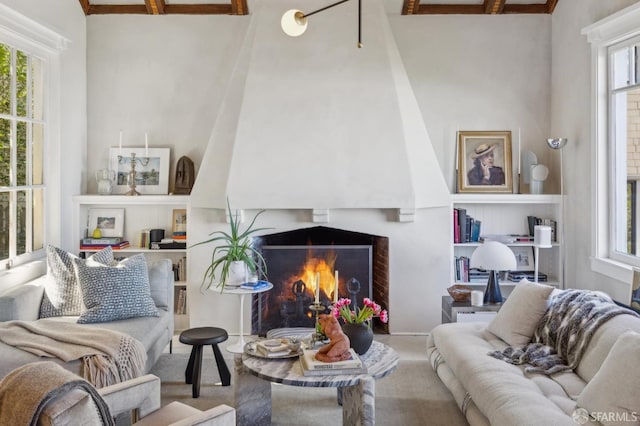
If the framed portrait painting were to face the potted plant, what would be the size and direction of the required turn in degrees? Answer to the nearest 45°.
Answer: approximately 45° to its right

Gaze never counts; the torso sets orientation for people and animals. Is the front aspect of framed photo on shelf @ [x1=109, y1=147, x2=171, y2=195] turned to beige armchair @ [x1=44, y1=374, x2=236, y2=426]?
yes

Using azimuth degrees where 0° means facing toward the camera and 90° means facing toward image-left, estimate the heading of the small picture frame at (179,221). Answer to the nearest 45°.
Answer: approximately 0°

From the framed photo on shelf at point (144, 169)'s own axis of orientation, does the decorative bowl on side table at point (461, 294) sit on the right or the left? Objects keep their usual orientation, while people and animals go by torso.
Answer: on its left

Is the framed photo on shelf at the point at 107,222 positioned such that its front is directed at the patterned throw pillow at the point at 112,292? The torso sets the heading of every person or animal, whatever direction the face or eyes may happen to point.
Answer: yes

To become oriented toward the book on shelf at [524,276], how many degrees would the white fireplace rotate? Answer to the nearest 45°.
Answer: approximately 90° to its left

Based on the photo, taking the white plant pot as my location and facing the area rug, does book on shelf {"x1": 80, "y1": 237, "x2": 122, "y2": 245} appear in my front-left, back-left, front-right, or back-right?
back-right

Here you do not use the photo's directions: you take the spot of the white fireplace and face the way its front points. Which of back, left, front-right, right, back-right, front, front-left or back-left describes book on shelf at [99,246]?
right

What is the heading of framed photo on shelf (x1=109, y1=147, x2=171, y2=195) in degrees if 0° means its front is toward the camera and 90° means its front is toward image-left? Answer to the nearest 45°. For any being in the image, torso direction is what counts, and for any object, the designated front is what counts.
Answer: approximately 0°
